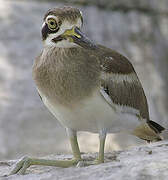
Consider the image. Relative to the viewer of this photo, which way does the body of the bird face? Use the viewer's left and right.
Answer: facing the viewer and to the left of the viewer
